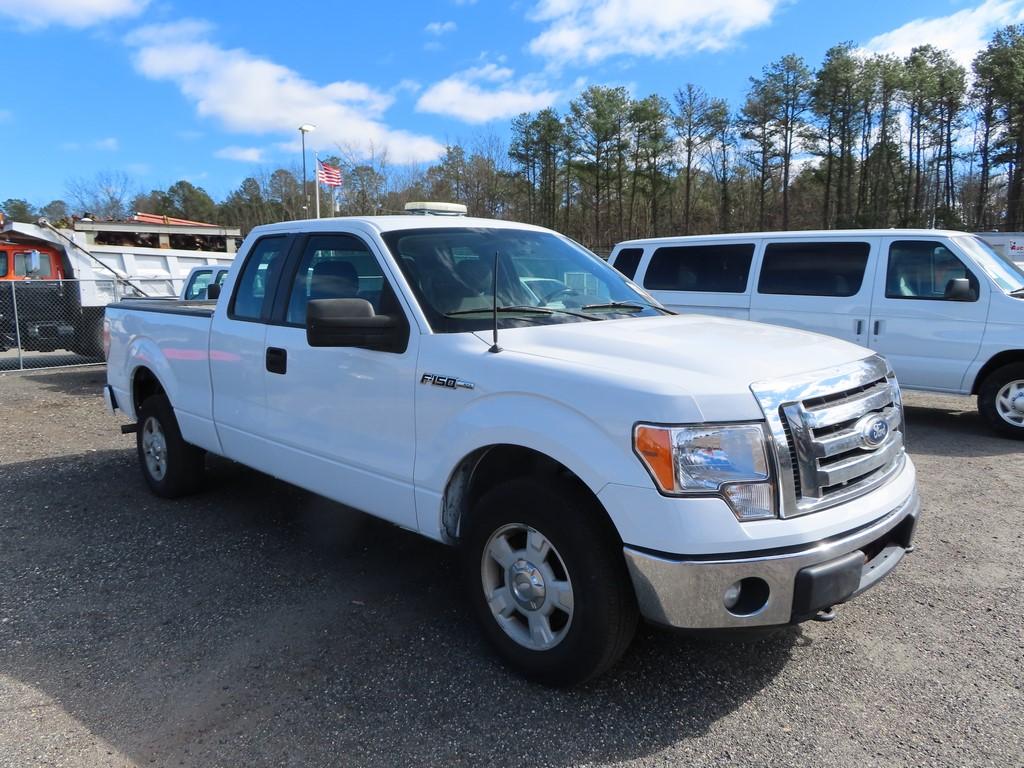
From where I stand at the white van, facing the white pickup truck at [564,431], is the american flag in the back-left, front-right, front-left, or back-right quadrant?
back-right

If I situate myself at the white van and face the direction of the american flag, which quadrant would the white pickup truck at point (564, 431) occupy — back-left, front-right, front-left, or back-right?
back-left

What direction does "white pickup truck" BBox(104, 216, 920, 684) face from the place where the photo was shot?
facing the viewer and to the right of the viewer

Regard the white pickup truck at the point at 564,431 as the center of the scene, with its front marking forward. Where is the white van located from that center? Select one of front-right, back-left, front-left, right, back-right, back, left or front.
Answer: left

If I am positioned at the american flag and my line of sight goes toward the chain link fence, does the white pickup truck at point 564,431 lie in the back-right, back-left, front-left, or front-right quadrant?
front-left

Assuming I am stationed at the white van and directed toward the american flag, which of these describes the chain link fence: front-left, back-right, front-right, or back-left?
front-left

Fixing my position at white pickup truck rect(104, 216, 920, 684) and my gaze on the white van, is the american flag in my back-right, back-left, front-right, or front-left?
front-left

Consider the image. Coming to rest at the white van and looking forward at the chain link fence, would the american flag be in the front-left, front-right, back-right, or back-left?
front-right

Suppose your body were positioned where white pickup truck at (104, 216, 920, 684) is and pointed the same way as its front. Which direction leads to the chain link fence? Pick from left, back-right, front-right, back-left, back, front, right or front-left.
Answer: back

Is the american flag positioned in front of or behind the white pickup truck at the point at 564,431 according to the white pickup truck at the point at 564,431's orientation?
behind
